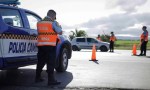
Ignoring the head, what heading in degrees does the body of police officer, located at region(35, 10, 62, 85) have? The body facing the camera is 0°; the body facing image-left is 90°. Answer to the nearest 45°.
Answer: approximately 225°

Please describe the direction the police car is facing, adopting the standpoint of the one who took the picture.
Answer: facing away from the viewer and to the right of the viewer

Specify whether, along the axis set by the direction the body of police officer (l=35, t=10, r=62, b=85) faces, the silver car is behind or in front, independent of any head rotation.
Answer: in front

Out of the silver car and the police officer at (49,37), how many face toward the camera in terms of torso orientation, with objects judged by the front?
0
